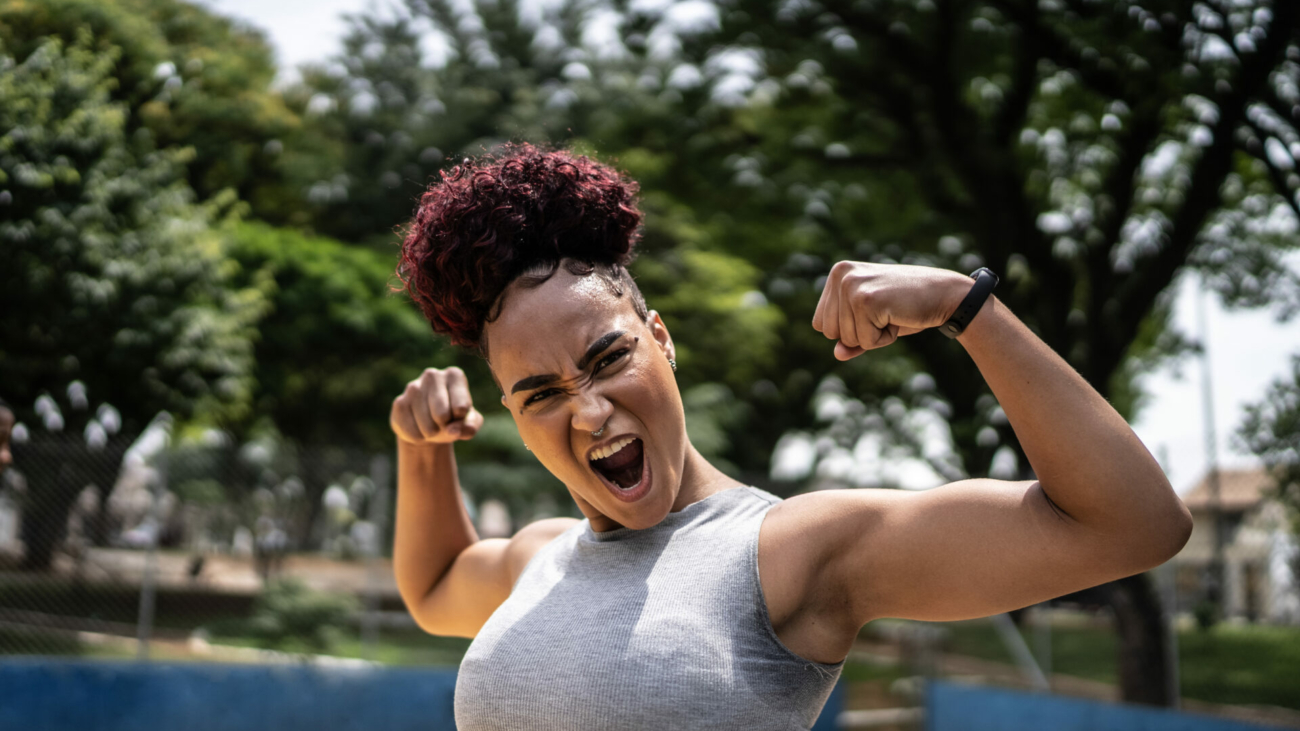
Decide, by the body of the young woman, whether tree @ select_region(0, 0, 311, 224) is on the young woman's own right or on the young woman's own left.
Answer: on the young woman's own right

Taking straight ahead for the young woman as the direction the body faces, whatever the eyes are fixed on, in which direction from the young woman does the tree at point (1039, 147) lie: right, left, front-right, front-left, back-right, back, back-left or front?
back-right

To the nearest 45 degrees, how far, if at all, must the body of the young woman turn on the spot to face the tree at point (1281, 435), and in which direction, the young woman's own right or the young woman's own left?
approximately 180°

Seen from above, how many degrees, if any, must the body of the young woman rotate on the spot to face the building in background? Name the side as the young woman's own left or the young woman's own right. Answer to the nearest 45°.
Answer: approximately 180°

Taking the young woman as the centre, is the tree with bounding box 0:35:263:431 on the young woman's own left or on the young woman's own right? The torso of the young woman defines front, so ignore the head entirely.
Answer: on the young woman's own right

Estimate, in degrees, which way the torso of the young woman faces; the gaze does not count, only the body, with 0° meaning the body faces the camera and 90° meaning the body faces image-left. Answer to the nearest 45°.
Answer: approximately 45°
